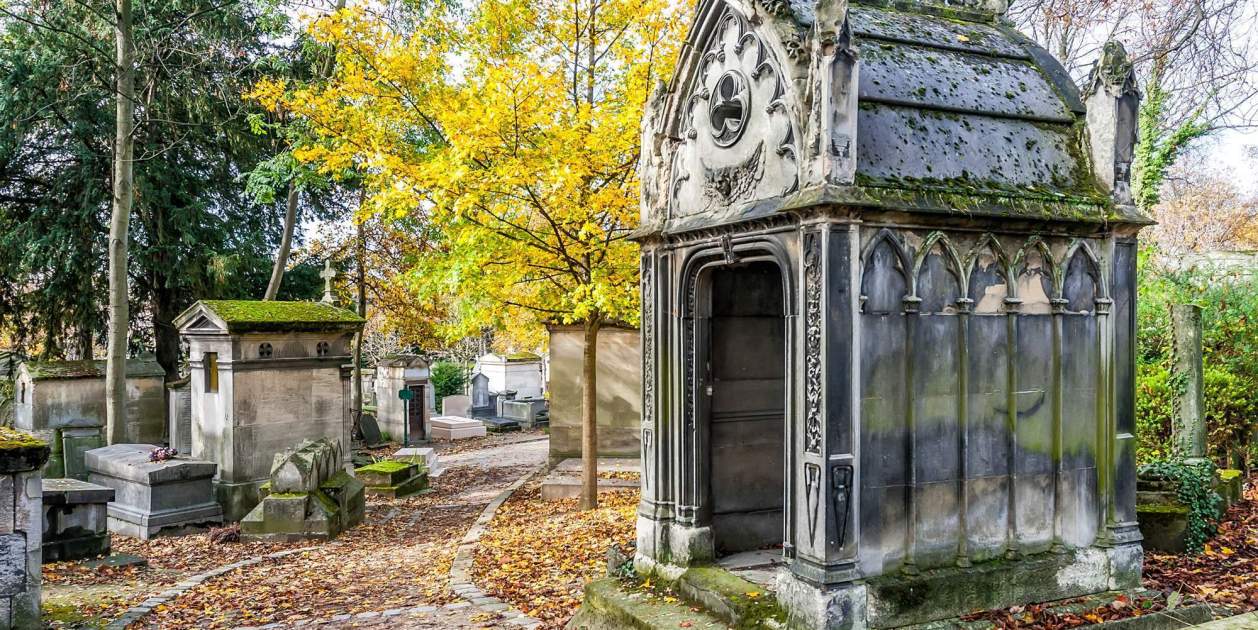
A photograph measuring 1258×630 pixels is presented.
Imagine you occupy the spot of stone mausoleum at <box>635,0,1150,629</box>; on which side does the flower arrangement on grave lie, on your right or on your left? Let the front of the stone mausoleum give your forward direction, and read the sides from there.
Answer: on your right

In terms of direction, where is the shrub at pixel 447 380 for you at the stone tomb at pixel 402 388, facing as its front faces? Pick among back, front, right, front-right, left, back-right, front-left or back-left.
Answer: back-left

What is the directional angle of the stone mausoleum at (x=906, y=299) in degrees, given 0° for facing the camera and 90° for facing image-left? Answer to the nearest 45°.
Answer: approximately 45°
